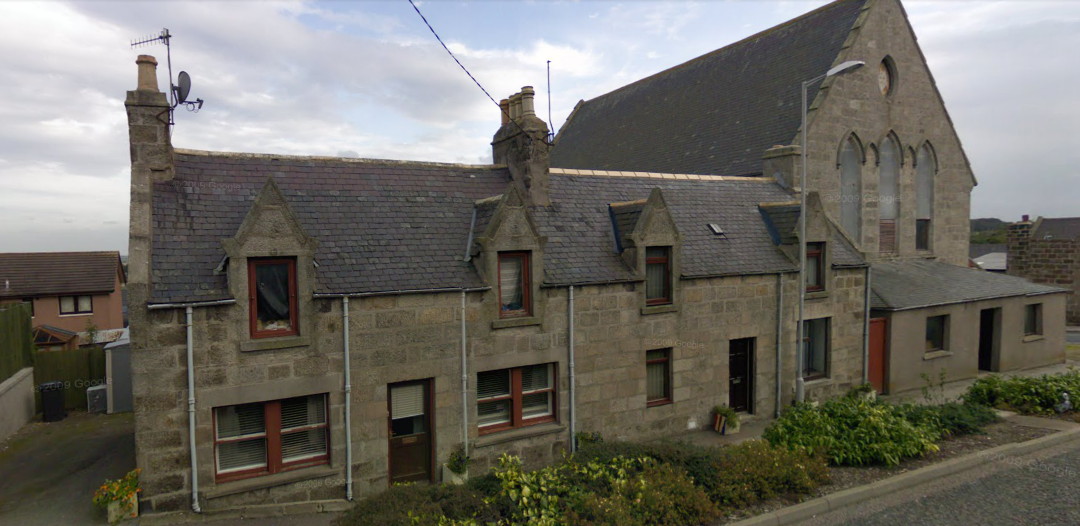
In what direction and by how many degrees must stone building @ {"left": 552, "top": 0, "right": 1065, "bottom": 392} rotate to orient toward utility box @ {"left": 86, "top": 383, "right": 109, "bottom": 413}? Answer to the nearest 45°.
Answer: approximately 90° to its right

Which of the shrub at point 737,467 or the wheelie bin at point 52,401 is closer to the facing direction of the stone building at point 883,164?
the shrub

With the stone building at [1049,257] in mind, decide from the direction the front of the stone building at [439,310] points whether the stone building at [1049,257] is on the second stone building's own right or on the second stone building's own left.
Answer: on the second stone building's own left

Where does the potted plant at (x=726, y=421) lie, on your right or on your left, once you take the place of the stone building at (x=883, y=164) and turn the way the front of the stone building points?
on your right

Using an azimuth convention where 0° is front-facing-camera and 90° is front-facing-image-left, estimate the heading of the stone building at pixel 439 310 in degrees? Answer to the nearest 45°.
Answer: approximately 315°

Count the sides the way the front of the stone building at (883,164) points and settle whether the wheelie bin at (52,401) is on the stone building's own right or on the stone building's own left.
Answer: on the stone building's own right

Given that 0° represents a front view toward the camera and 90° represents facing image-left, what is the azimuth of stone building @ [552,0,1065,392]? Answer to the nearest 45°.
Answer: approximately 315°
